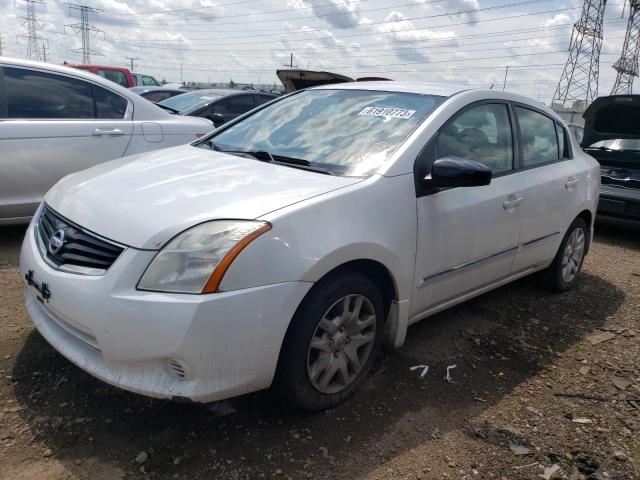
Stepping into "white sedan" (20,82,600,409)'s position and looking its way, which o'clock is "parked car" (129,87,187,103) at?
The parked car is roughly at 4 o'clock from the white sedan.

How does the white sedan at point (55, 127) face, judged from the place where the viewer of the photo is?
facing to the left of the viewer

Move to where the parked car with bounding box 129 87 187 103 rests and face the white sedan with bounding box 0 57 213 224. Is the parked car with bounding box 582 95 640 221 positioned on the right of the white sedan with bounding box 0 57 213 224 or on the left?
left

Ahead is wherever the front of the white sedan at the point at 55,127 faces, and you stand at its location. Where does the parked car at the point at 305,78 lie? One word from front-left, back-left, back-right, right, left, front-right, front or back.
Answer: back-right

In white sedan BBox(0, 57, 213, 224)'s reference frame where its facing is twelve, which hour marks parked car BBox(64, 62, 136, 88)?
The parked car is roughly at 3 o'clock from the white sedan.

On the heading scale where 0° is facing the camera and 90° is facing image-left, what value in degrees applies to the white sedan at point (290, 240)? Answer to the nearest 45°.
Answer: approximately 45°

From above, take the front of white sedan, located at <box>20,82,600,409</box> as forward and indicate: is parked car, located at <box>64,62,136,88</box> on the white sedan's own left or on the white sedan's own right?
on the white sedan's own right

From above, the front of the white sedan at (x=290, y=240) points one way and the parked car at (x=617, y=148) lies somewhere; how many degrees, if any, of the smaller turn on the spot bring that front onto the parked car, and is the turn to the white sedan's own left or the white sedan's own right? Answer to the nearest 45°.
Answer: approximately 180°
